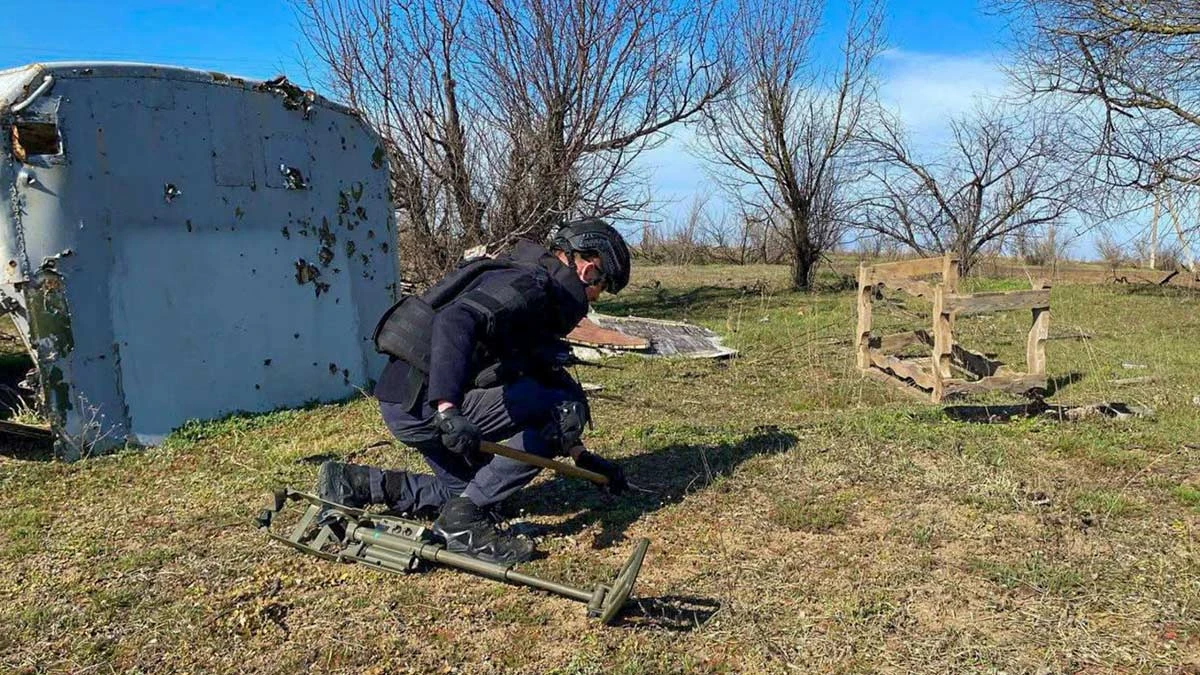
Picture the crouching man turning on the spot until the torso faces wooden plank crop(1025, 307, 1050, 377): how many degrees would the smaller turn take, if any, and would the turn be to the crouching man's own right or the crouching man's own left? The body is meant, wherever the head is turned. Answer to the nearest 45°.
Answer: approximately 45° to the crouching man's own left

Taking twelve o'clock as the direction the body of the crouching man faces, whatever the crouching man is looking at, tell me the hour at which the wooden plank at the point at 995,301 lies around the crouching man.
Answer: The wooden plank is roughly at 11 o'clock from the crouching man.

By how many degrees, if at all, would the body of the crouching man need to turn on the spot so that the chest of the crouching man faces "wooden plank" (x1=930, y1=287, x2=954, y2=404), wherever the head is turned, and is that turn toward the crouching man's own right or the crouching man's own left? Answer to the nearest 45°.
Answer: approximately 45° to the crouching man's own left

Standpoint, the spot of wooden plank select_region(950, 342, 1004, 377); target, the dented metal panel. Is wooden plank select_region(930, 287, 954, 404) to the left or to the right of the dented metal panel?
left

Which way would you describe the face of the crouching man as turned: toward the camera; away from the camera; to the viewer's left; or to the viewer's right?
to the viewer's right

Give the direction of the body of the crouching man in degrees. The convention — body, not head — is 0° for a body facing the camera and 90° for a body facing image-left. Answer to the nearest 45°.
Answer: approximately 270°

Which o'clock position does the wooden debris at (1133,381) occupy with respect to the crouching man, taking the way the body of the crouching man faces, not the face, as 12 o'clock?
The wooden debris is roughly at 11 o'clock from the crouching man.

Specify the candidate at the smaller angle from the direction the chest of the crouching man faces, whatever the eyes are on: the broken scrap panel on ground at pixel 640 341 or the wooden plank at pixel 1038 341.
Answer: the wooden plank

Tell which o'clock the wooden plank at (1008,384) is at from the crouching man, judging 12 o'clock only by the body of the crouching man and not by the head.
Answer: The wooden plank is roughly at 11 o'clock from the crouching man.

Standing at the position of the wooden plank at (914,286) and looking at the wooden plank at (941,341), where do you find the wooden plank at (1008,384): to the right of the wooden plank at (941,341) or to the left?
left

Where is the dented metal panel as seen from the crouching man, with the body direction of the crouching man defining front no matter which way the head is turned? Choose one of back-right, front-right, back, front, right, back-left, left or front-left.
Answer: back-left
